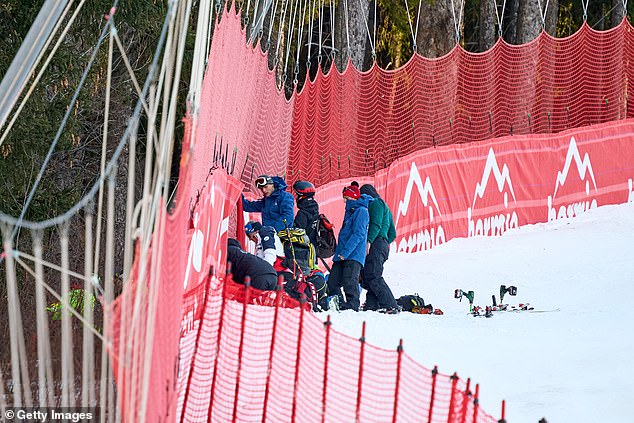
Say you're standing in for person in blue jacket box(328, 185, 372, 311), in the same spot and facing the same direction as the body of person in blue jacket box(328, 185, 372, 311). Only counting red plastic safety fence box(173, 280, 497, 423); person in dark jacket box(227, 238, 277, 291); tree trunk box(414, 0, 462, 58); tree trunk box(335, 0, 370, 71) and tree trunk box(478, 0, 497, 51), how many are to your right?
3

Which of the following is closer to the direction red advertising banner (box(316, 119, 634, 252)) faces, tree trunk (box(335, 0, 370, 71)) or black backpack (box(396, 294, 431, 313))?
the black backpack

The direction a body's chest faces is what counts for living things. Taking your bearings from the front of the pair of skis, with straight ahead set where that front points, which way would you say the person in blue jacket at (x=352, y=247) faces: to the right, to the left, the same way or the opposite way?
the opposite way

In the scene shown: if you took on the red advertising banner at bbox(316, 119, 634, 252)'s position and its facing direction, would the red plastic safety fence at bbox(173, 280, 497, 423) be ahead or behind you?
ahead

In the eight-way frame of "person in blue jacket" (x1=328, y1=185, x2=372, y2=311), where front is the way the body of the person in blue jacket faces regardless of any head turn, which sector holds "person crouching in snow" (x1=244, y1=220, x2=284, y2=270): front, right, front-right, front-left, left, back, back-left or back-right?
front-left

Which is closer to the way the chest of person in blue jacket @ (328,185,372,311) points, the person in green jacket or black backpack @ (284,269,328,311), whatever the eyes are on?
the black backpack

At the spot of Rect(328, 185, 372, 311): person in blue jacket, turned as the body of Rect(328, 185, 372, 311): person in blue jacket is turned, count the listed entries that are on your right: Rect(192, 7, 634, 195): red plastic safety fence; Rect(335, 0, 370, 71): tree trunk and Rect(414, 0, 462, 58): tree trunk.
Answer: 3

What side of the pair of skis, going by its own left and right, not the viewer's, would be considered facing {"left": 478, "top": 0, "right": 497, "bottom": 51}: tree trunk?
left

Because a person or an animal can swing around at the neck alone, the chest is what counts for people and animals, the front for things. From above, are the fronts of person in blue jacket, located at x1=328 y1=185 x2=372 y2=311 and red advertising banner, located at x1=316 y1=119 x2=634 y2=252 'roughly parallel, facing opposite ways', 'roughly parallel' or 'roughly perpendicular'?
roughly perpendicular

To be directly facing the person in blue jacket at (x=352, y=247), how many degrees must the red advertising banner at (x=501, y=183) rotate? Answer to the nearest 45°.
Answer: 0° — it already faces them

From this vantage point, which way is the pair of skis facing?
to the viewer's right

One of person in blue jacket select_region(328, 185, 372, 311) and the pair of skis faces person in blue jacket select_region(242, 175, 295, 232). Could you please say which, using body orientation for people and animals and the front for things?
person in blue jacket select_region(328, 185, 372, 311)

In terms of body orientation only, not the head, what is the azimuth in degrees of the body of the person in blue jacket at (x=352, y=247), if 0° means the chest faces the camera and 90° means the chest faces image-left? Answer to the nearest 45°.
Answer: approximately 90°

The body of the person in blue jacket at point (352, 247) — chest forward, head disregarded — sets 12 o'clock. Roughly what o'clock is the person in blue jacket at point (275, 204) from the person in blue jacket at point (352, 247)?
the person in blue jacket at point (275, 204) is roughly at 12 o'clock from the person in blue jacket at point (352, 247).
